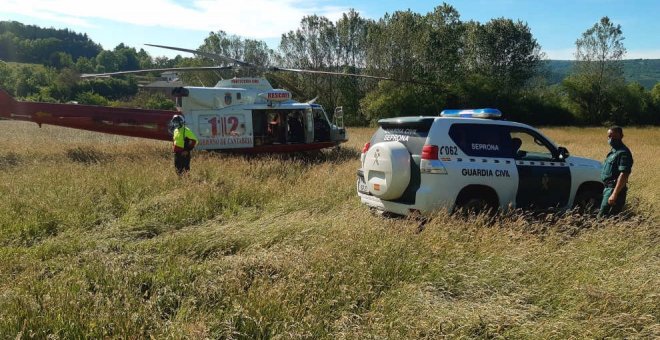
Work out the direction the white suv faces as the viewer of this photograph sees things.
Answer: facing away from the viewer and to the right of the viewer

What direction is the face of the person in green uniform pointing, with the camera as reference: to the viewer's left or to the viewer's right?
to the viewer's left

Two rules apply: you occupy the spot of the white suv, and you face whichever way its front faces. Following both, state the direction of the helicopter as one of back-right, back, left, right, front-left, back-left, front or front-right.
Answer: left

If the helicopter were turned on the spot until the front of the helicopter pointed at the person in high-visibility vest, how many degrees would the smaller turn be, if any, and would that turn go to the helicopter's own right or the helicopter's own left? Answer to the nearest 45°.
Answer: approximately 90° to the helicopter's own right

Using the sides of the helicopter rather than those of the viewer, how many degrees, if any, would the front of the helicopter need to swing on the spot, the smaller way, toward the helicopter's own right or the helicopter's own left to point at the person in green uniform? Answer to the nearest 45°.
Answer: approximately 45° to the helicopter's own right

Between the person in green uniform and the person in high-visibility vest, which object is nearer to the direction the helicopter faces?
the person in green uniform

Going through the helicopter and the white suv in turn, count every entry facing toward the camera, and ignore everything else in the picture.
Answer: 0

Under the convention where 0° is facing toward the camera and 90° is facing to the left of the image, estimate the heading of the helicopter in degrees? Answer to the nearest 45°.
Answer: approximately 270°
